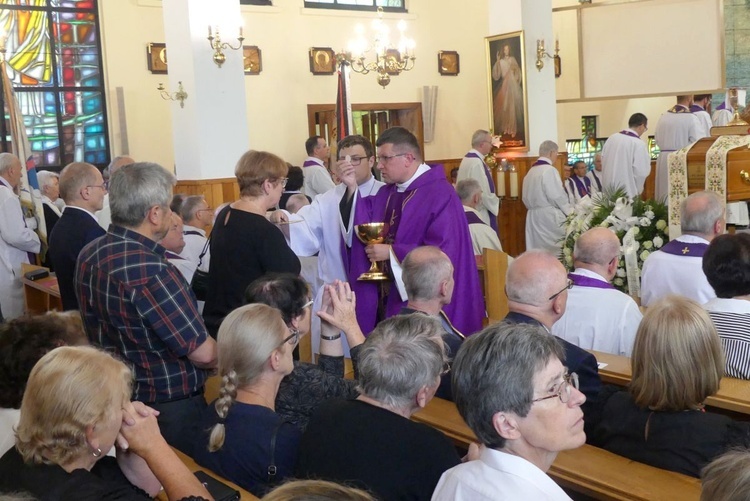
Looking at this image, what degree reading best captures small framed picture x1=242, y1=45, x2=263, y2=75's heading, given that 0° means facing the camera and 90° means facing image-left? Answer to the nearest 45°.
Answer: approximately 0°

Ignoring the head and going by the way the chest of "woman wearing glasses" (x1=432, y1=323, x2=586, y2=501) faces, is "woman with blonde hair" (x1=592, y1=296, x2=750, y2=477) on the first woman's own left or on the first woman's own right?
on the first woman's own left

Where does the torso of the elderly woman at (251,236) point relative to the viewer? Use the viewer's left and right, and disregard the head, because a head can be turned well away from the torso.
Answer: facing away from the viewer and to the right of the viewer

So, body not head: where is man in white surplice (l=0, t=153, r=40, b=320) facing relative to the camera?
to the viewer's right

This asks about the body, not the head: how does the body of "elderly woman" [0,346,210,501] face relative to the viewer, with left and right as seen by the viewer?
facing away from the viewer and to the right of the viewer

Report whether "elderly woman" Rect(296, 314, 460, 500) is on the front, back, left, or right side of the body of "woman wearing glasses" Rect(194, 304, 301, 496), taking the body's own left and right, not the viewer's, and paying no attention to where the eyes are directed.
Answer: right

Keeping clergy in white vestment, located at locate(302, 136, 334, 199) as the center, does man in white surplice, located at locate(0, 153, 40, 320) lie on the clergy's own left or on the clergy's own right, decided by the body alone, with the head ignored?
on the clergy's own right
